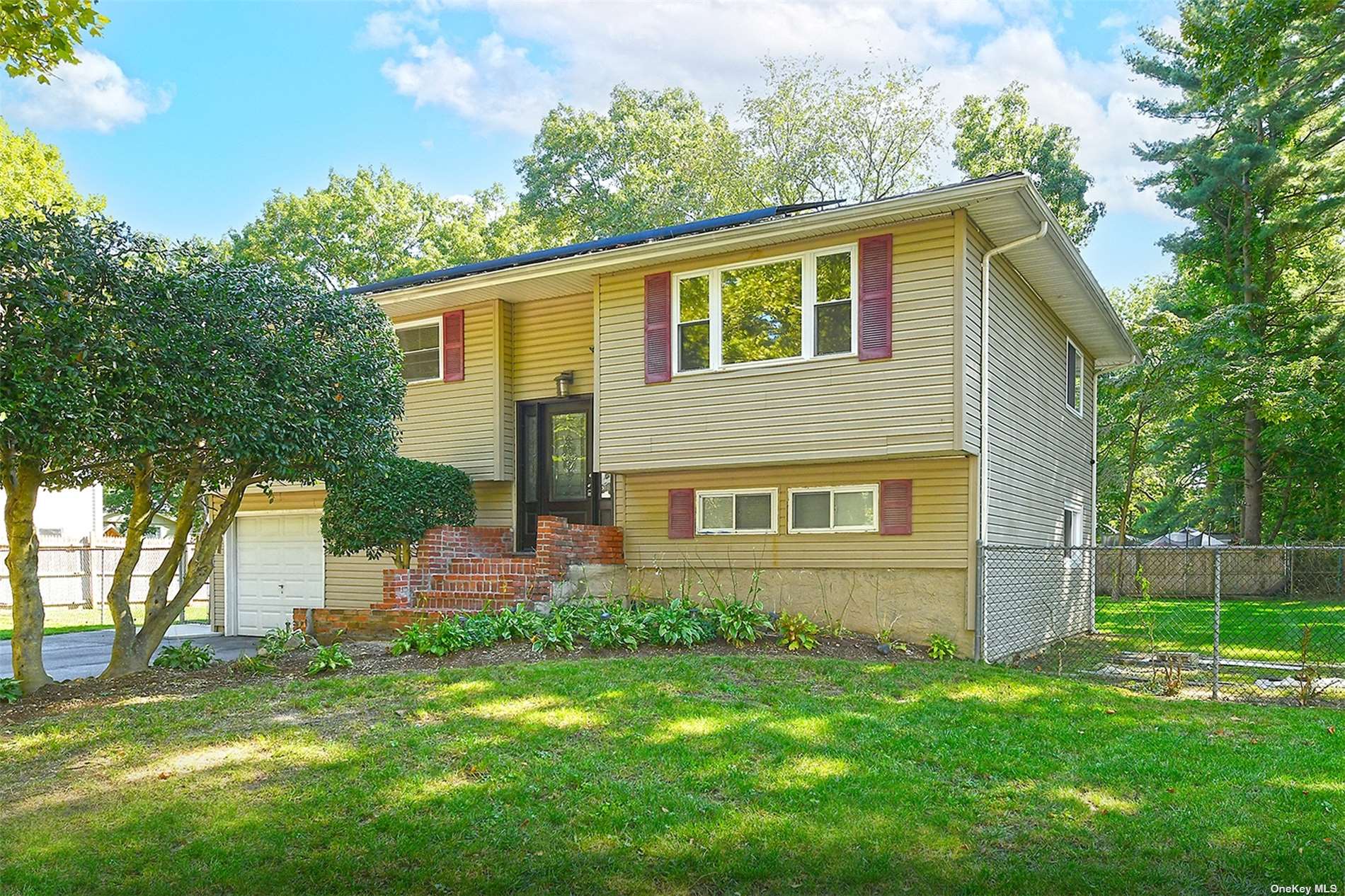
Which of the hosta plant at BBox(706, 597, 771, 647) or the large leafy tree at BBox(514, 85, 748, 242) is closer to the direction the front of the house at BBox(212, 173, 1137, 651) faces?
the hosta plant

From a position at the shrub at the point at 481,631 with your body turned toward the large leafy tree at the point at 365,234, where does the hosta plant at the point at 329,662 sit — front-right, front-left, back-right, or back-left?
back-left

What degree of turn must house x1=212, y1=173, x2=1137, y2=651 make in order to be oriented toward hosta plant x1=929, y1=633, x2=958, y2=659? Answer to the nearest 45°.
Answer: approximately 90° to its left

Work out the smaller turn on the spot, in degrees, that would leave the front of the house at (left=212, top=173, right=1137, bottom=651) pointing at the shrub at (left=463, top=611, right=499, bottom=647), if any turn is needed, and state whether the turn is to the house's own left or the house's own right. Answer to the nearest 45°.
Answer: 0° — it already faces it

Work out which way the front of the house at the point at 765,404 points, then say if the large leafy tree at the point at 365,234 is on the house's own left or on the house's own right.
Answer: on the house's own right

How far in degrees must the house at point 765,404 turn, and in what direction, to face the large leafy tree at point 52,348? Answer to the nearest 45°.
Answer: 0° — it already faces it

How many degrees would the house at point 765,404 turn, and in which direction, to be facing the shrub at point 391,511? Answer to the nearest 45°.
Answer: approximately 45° to its right

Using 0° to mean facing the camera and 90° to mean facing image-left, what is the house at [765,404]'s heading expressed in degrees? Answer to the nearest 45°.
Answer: approximately 45°

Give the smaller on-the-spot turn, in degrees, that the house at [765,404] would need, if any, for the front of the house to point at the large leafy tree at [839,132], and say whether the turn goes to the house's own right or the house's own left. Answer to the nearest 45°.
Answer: approximately 135° to the house's own right
